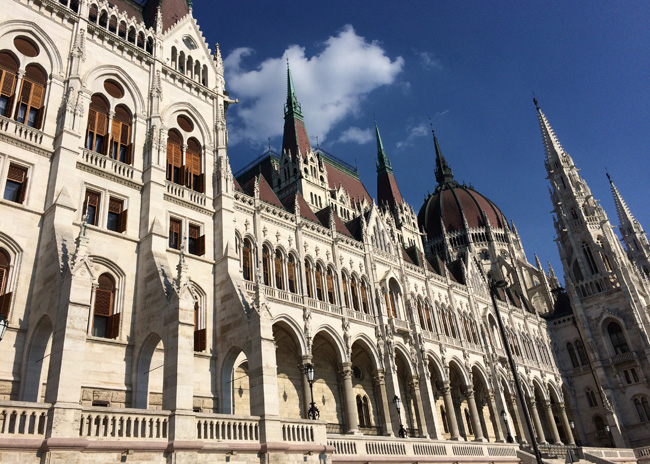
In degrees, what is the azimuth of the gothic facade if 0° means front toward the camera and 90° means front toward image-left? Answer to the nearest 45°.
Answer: approximately 315°
